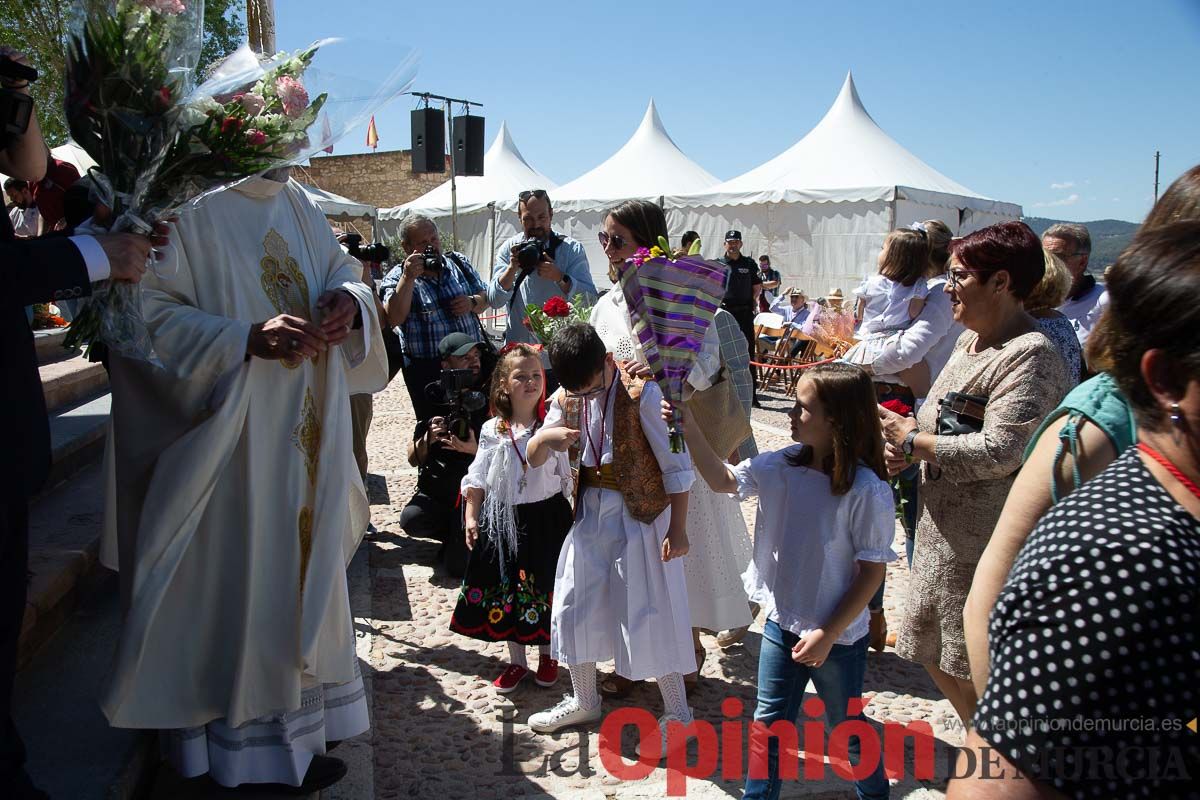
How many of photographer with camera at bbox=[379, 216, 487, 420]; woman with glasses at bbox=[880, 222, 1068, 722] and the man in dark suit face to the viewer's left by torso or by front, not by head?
1

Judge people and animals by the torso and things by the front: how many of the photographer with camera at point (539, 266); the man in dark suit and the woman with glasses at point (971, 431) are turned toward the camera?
1

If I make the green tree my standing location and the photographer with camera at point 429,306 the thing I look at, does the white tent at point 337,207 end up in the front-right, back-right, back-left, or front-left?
front-left

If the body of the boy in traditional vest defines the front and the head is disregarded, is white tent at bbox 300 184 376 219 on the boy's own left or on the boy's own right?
on the boy's own right

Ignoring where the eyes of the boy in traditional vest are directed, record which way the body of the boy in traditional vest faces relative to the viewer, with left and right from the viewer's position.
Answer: facing the viewer and to the left of the viewer

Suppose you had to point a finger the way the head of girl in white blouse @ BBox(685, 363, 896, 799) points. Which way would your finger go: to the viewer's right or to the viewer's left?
to the viewer's left

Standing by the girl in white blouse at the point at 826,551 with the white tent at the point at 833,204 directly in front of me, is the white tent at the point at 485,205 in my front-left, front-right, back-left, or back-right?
front-left

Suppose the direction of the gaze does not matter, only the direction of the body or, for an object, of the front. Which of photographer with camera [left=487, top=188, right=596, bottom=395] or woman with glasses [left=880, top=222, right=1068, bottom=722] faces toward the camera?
the photographer with camera

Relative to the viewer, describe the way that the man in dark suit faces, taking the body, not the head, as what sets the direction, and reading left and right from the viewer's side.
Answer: facing to the right of the viewer

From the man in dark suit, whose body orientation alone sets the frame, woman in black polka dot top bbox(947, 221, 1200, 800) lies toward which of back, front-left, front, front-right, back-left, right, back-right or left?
front-right

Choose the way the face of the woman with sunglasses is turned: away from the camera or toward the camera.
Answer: toward the camera

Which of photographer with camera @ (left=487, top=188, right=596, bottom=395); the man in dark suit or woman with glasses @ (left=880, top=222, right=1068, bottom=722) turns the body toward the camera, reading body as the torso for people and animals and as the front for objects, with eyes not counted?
the photographer with camera

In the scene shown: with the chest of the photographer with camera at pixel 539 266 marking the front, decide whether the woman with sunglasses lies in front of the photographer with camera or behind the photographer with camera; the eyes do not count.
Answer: in front

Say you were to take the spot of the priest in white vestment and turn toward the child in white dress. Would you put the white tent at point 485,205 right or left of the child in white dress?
left

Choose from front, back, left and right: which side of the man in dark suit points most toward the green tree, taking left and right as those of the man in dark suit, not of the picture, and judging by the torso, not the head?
left

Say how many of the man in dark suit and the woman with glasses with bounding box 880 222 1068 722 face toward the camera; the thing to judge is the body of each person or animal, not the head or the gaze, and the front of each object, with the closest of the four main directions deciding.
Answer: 0
